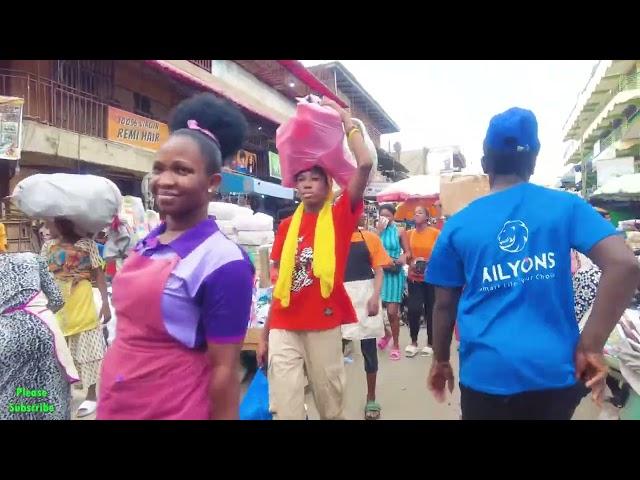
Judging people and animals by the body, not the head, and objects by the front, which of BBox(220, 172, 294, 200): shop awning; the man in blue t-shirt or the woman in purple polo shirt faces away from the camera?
the man in blue t-shirt

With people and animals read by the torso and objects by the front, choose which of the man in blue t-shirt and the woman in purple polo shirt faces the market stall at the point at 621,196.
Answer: the man in blue t-shirt

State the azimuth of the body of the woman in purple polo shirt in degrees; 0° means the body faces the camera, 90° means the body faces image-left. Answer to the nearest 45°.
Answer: approximately 45°

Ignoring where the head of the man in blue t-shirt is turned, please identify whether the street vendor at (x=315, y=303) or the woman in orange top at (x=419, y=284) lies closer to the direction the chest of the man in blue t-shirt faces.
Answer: the woman in orange top

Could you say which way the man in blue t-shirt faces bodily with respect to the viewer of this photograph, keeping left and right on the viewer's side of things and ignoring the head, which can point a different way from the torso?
facing away from the viewer

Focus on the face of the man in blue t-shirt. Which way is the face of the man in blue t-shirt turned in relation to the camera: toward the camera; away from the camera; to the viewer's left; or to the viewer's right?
away from the camera

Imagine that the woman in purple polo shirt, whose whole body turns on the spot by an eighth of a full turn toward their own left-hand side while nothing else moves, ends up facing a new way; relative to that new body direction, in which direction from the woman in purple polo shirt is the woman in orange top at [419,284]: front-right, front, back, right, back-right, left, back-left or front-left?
back-left

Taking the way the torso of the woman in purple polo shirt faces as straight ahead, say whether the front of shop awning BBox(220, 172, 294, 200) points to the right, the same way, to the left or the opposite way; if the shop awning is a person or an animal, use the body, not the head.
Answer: to the left

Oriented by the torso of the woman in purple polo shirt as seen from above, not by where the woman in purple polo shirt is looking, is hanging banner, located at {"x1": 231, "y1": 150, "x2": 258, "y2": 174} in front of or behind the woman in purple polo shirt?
behind

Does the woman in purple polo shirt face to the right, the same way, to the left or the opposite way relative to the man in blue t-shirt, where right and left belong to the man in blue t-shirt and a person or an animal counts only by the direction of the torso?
the opposite way
